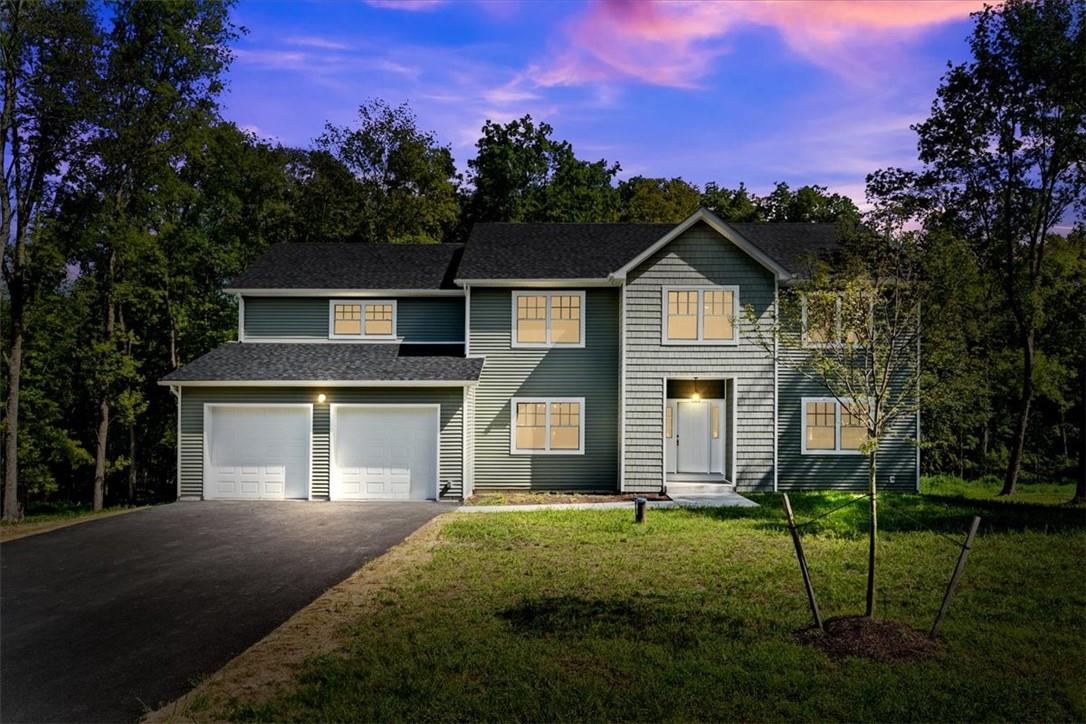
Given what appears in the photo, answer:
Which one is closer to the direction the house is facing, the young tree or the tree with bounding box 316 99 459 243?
the young tree

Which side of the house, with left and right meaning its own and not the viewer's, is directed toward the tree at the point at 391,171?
back

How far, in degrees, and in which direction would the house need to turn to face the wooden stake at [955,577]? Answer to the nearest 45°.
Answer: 0° — it already faces it

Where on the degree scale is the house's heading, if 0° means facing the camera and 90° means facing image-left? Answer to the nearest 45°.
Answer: approximately 0°

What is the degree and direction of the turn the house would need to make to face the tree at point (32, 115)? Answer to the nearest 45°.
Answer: approximately 90° to its right

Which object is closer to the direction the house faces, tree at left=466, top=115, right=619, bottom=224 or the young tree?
the young tree

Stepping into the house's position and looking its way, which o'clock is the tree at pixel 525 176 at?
The tree is roughly at 6 o'clock from the house.

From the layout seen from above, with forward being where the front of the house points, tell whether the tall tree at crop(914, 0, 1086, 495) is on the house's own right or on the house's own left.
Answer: on the house's own left
